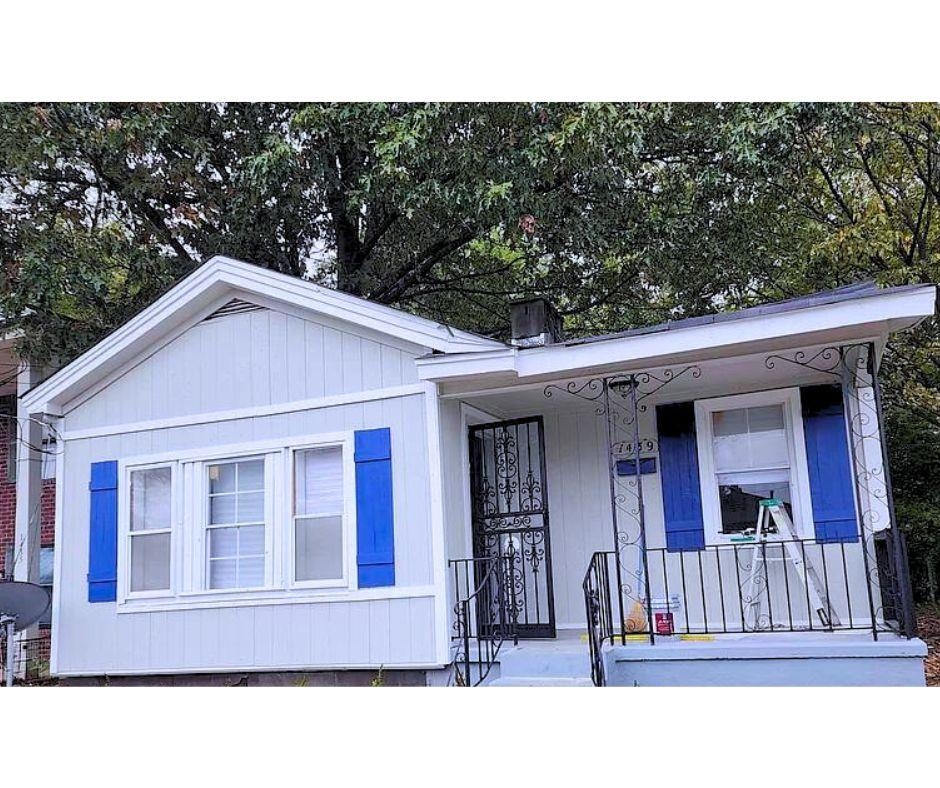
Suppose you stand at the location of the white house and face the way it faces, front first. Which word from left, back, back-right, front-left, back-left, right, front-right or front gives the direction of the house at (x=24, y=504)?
back-right

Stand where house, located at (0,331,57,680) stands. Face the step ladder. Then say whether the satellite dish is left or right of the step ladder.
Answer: right

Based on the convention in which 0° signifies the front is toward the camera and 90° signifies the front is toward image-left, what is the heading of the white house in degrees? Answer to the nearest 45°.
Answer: approximately 0°

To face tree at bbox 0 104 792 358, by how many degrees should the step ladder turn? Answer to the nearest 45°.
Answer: approximately 135° to its left

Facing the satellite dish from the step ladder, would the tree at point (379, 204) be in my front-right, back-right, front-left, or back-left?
front-right
